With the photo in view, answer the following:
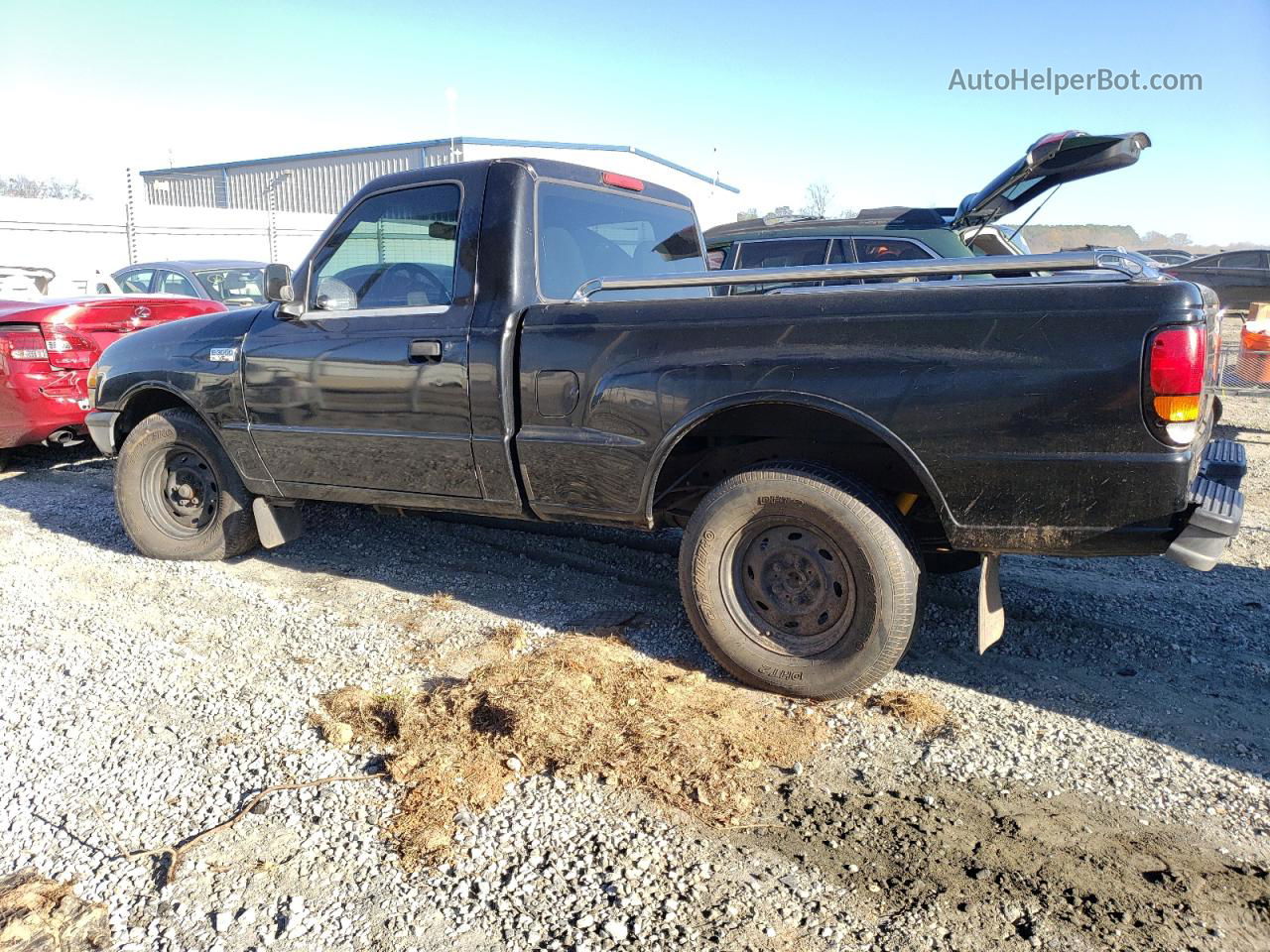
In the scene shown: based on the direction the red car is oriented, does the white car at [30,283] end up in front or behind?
in front

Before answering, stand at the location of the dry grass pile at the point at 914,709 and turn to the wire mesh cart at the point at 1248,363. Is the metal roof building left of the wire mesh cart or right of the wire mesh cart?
left

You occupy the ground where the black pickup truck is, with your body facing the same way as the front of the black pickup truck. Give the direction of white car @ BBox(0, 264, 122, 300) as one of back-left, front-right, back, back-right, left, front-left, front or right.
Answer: front

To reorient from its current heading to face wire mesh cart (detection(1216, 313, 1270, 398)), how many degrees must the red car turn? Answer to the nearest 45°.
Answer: approximately 135° to its right

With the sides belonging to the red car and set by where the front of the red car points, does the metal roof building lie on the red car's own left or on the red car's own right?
on the red car's own right

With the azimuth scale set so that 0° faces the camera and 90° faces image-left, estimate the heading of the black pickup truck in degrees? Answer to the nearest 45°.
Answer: approximately 135°

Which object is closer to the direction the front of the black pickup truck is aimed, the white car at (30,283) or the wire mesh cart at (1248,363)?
the white car

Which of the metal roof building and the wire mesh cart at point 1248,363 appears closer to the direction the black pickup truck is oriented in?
the metal roof building

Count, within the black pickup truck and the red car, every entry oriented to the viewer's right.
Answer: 0

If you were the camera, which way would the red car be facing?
facing away from the viewer and to the left of the viewer
